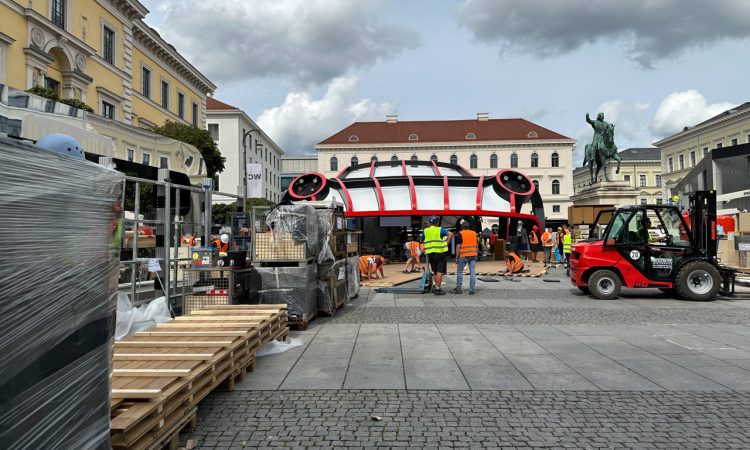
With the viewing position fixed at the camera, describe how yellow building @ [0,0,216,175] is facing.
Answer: facing the viewer and to the right of the viewer

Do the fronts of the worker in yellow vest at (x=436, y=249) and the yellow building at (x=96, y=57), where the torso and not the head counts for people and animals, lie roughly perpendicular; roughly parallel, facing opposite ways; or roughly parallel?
roughly perpendicular

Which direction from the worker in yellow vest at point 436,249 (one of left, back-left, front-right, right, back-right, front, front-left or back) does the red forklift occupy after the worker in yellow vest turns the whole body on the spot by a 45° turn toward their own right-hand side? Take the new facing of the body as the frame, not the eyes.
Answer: front-right

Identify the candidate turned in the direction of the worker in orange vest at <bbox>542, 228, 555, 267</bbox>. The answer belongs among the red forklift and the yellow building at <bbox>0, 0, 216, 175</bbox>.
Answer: the yellow building

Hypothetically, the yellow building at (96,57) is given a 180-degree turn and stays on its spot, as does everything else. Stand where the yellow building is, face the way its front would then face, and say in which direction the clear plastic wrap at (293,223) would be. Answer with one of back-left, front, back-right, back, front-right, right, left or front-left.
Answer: back-left

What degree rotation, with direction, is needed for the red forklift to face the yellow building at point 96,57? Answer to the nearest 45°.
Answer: approximately 180°

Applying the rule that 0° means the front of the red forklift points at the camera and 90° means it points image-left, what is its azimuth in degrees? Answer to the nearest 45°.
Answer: approximately 270°

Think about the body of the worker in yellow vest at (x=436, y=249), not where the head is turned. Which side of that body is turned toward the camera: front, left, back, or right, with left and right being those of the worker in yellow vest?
back

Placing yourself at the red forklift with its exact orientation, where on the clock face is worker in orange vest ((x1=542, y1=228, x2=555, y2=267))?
The worker in orange vest is roughly at 8 o'clock from the red forklift.

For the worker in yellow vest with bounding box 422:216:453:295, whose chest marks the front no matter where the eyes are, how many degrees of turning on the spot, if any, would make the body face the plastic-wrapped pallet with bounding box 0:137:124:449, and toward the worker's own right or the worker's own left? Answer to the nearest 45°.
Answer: approximately 180°

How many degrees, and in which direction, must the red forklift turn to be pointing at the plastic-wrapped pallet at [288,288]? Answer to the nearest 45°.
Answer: approximately 135° to its right

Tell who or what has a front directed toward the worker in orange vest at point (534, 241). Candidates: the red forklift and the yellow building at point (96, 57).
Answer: the yellow building

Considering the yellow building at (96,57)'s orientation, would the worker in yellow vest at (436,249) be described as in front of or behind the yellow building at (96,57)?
in front

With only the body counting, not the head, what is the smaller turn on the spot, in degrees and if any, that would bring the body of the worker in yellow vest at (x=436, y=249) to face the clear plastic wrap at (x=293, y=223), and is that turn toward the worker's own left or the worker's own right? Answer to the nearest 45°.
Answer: approximately 135° to the worker's own left

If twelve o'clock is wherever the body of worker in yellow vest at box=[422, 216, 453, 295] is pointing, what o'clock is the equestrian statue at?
The equestrian statue is roughly at 1 o'clock from the worker in yellow vest.

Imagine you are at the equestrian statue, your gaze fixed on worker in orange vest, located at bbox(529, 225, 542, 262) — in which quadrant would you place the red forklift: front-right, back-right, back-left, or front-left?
front-left
